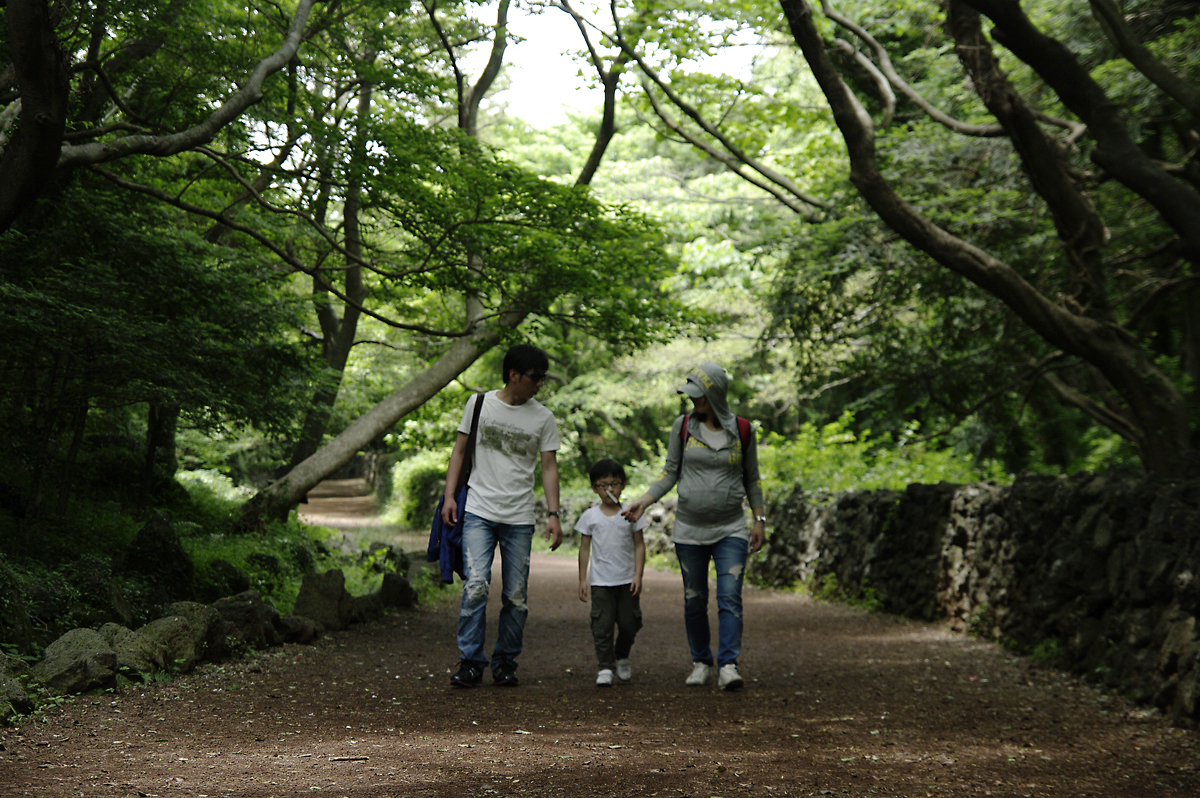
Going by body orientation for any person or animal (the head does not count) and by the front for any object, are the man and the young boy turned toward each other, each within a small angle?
no

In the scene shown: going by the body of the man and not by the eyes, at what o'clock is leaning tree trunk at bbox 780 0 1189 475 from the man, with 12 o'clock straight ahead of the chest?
The leaning tree trunk is roughly at 8 o'clock from the man.

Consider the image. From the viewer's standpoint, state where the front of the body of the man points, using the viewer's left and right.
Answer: facing the viewer

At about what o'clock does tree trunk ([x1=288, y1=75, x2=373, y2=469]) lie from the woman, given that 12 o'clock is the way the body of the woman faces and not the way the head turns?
The tree trunk is roughly at 5 o'clock from the woman.

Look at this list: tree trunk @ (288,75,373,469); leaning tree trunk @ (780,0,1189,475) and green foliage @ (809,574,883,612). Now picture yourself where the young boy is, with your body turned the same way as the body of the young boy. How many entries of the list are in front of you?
0

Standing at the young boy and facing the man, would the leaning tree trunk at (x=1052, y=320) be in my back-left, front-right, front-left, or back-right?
back-right

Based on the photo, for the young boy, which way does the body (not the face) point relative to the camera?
toward the camera

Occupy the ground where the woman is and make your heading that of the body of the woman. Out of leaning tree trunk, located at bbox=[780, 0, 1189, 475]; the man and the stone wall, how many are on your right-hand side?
1

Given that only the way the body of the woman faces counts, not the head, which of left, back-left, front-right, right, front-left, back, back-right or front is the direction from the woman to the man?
right

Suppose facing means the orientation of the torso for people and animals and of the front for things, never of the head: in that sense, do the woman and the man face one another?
no

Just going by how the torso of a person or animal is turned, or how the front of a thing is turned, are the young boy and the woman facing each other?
no

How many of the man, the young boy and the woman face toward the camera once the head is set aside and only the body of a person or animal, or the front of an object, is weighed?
3

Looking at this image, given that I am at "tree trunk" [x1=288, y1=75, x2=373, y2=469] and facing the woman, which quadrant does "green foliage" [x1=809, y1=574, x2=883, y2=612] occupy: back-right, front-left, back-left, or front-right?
front-left

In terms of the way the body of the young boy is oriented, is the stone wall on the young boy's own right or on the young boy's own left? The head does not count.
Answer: on the young boy's own left

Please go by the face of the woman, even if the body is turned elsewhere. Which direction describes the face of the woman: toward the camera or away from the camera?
toward the camera

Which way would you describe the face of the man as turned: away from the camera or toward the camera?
toward the camera

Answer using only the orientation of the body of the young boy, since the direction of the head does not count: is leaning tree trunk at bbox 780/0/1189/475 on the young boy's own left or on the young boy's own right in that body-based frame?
on the young boy's own left

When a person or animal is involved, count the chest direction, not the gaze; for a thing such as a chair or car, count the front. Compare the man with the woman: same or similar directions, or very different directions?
same or similar directions

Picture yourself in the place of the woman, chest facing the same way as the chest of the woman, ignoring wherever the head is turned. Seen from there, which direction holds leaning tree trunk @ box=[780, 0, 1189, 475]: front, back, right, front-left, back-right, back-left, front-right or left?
back-left
